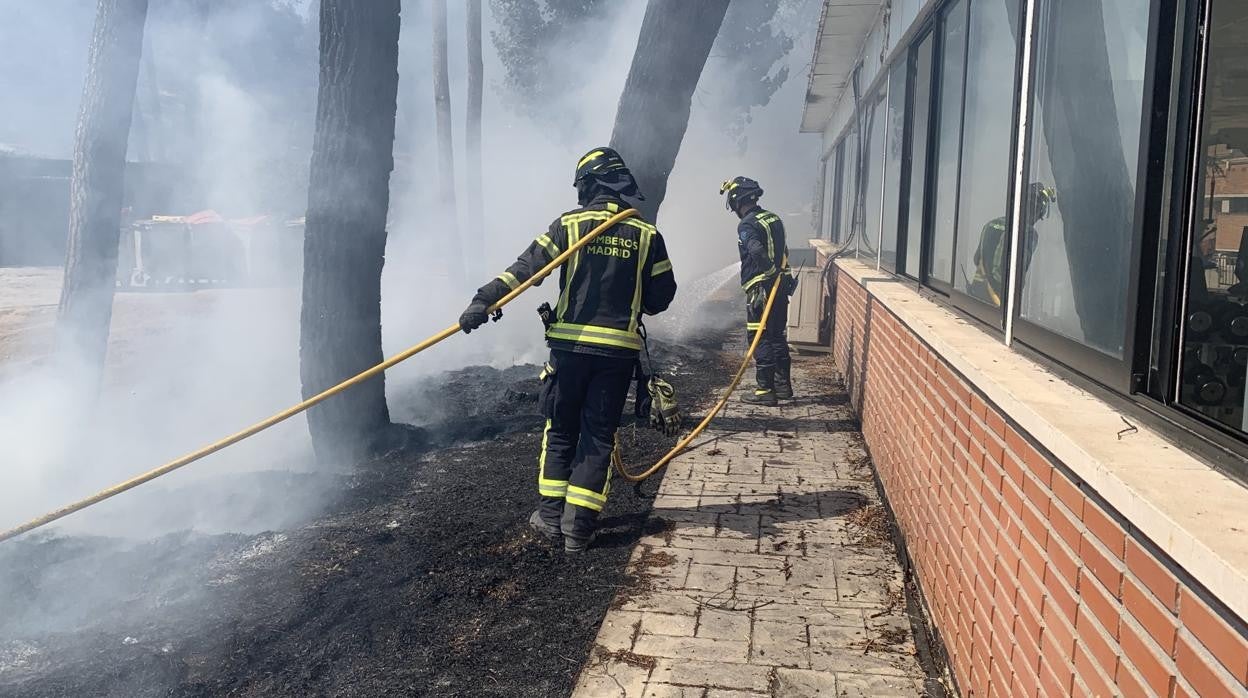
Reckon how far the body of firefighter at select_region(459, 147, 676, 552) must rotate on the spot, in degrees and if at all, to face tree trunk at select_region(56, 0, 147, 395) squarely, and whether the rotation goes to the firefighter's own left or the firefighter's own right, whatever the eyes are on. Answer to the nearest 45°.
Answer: approximately 45° to the firefighter's own left

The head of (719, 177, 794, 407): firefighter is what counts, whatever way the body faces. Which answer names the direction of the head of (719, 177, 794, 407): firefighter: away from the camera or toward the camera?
away from the camera

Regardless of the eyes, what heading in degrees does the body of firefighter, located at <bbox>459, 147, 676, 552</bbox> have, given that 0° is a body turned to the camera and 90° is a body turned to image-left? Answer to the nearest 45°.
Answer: approximately 180°

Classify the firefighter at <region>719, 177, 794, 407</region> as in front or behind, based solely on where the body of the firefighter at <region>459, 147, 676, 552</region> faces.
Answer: in front

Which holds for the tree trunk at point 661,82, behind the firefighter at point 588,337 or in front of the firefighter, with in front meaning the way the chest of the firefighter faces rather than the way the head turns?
in front
